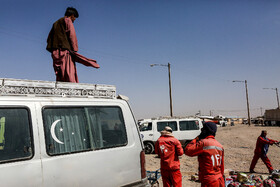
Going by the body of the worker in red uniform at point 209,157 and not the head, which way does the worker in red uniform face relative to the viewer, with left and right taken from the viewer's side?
facing away from the viewer and to the left of the viewer

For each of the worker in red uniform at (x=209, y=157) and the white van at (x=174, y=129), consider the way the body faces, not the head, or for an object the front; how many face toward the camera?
0

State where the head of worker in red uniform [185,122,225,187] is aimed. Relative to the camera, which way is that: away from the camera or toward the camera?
away from the camera

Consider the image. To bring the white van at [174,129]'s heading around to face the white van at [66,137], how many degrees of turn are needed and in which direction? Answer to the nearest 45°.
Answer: approximately 90° to its left

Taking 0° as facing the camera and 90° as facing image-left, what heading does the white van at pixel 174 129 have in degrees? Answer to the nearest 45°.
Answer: approximately 90°

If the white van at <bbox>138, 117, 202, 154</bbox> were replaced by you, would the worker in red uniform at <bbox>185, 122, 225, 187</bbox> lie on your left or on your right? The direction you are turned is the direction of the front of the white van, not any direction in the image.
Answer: on your left

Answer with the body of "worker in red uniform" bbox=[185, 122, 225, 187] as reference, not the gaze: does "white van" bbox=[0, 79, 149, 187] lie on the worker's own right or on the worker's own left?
on the worker's own left

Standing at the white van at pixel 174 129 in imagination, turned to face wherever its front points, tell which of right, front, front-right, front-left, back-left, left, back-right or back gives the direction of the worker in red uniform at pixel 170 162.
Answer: left

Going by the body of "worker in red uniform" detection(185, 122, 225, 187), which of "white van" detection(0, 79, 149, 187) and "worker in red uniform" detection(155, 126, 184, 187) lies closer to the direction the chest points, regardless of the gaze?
the worker in red uniform

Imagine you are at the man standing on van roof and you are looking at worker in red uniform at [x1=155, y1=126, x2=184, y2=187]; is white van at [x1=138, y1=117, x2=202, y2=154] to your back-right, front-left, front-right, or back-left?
front-left
